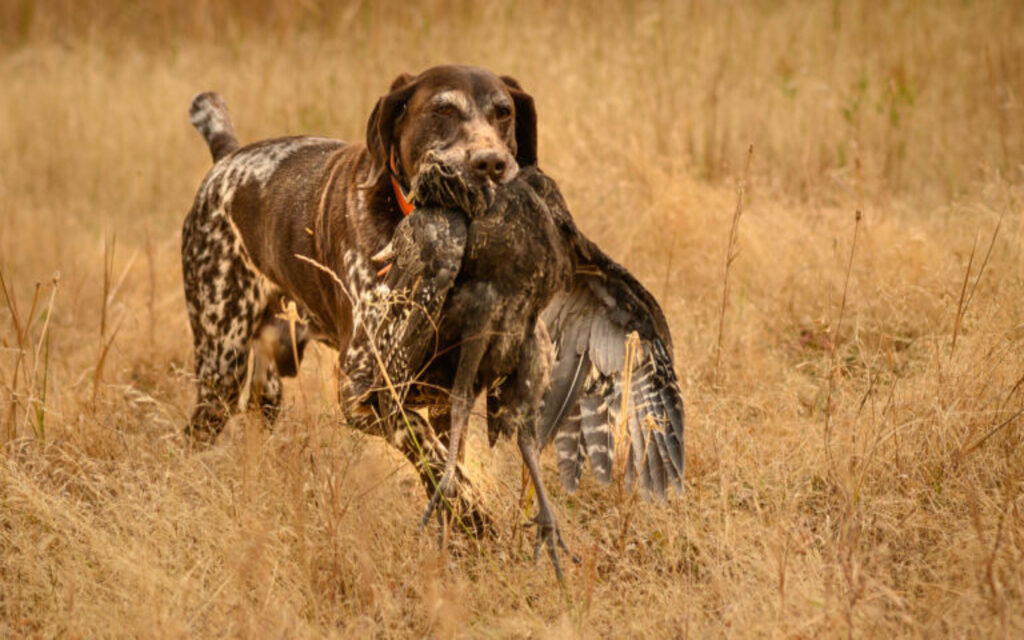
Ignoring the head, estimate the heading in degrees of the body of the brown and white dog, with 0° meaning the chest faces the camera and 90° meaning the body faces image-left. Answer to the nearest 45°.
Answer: approximately 315°
